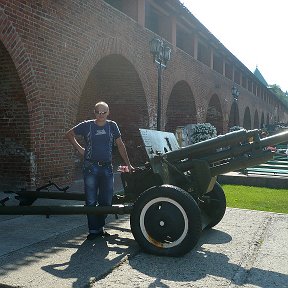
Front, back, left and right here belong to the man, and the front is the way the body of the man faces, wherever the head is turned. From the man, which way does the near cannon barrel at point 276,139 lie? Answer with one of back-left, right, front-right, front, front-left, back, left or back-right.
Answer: left

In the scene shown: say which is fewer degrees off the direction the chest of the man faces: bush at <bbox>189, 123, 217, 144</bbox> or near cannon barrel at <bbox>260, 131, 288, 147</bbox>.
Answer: the near cannon barrel

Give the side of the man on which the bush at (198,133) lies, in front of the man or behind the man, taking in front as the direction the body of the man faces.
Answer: behind

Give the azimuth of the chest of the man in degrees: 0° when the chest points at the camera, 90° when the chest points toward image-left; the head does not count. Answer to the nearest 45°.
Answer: approximately 0°
